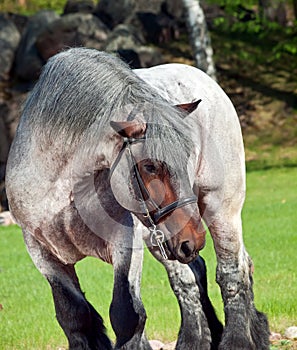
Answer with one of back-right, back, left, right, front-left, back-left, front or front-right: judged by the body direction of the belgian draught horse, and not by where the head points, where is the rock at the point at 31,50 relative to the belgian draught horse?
back-right

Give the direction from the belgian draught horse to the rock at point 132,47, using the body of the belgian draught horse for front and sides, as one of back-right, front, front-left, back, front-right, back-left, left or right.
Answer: back-right

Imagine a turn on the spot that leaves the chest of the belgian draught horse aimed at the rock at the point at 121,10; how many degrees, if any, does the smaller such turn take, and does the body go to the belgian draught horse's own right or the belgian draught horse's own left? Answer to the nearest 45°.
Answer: approximately 135° to the belgian draught horse's own right

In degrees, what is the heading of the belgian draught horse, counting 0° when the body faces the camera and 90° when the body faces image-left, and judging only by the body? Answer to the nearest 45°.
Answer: approximately 45°

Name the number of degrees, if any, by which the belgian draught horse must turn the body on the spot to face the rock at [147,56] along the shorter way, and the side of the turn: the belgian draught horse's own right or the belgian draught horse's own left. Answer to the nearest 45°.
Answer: approximately 135° to the belgian draught horse's own right

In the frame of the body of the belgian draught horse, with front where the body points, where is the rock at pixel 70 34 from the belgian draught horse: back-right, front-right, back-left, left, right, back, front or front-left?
back-right

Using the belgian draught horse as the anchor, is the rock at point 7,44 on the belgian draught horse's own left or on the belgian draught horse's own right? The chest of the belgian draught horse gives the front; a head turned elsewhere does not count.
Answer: on the belgian draught horse's own right

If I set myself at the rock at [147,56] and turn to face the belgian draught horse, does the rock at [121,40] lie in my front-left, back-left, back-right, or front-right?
back-right

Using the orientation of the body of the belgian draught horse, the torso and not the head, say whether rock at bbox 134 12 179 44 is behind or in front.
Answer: behind
